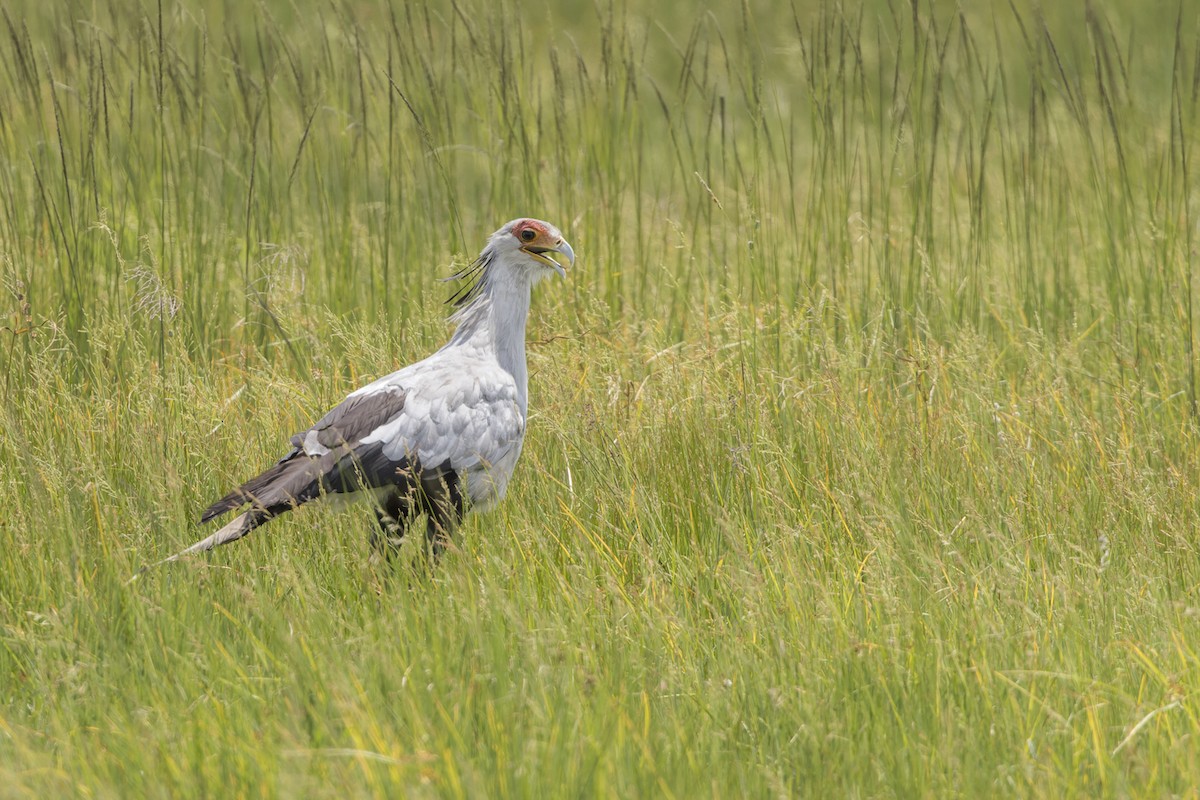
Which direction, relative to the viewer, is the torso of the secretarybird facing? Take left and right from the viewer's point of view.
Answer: facing to the right of the viewer
